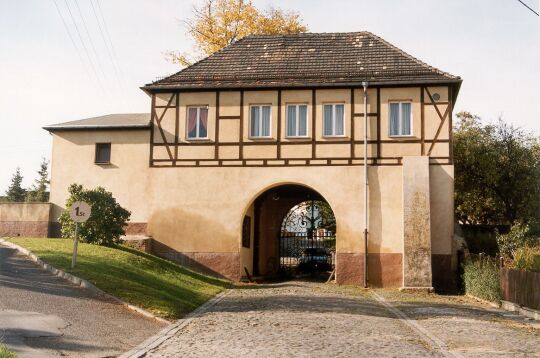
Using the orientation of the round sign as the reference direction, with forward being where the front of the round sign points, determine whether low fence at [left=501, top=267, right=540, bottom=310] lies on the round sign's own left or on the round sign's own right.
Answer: on the round sign's own left

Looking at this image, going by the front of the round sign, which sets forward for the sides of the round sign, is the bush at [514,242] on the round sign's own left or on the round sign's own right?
on the round sign's own left

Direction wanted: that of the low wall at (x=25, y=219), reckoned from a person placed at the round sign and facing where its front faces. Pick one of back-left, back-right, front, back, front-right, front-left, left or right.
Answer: back

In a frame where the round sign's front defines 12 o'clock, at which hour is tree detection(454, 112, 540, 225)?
The tree is roughly at 8 o'clock from the round sign.

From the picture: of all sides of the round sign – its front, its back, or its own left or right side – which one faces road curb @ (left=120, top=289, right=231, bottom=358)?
front

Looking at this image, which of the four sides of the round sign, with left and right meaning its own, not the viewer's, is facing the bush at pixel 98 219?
back

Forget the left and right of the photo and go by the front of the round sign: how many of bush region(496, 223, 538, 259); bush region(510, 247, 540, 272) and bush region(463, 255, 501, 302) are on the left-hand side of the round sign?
3

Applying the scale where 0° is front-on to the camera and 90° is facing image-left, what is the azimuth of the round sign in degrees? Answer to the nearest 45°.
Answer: approximately 0°

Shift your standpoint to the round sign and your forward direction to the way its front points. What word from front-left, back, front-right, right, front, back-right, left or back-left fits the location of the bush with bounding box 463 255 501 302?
left

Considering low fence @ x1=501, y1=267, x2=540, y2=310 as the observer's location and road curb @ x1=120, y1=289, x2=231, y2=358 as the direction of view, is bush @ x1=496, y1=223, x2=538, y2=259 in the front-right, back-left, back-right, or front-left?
back-right
